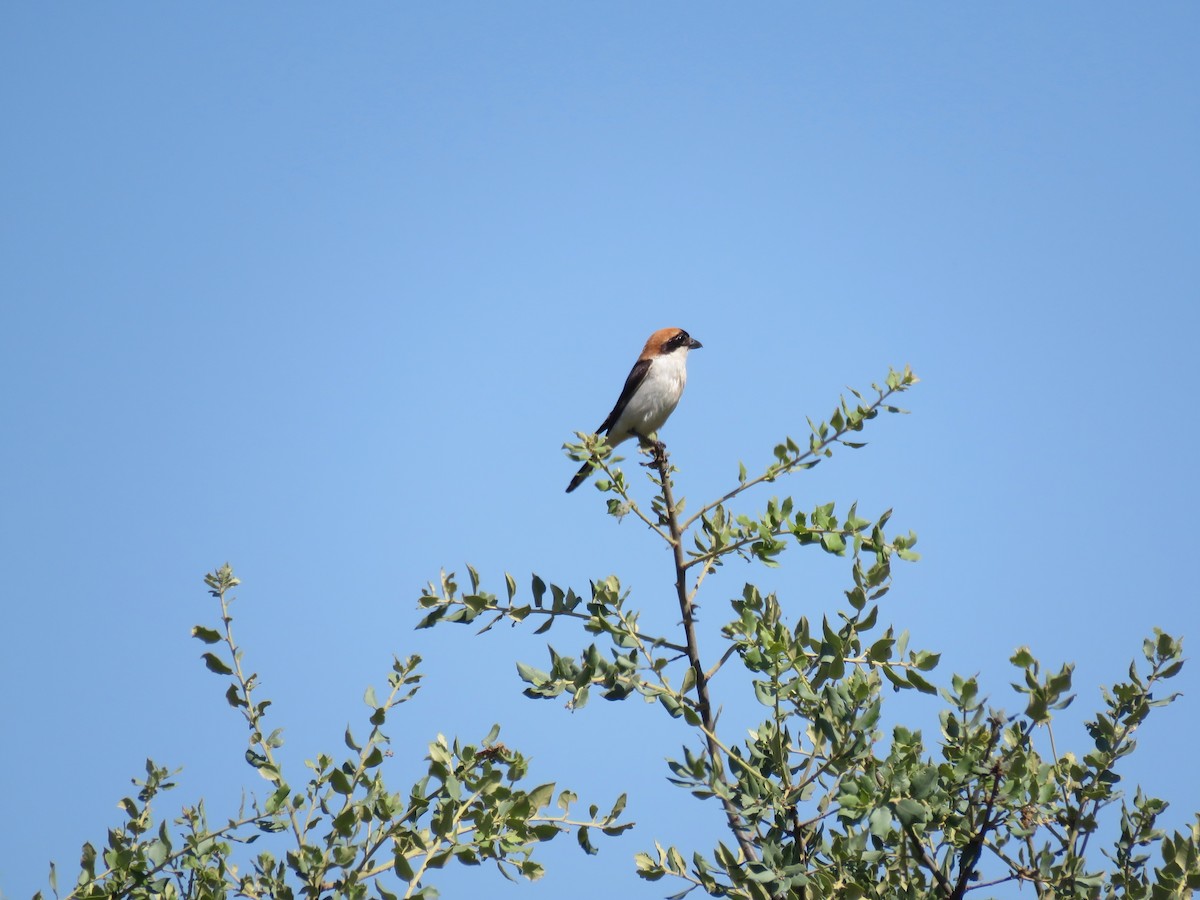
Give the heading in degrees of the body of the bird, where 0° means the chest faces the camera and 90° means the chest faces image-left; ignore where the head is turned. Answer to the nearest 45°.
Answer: approximately 270°
